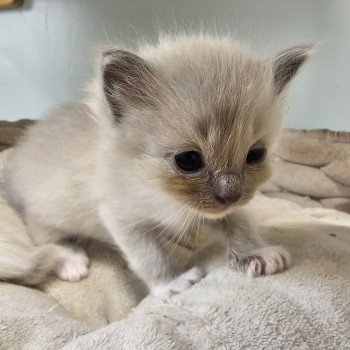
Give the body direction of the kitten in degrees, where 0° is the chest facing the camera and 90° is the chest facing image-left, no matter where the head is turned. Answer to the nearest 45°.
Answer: approximately 315°
